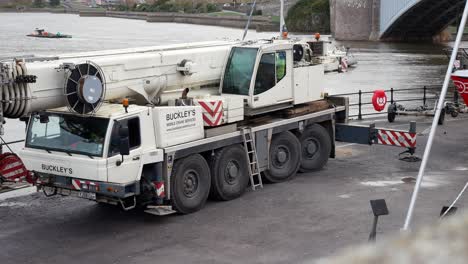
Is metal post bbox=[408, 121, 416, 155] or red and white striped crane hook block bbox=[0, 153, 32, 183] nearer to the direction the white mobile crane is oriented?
the red and white striped crane hook block

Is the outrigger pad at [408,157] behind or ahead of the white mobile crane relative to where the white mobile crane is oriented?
behind

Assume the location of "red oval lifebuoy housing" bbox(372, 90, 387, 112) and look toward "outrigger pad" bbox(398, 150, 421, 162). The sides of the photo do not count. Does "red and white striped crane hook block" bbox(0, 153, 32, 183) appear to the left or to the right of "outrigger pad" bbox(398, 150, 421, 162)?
right

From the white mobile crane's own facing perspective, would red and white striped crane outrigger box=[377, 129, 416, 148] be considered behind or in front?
behind

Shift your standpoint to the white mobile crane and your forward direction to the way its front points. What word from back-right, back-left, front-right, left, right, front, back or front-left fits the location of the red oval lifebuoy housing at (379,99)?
back

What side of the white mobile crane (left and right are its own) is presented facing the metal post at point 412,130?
back
